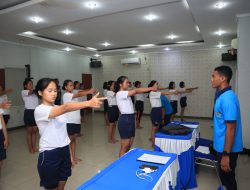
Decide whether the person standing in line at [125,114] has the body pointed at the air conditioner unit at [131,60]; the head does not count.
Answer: no

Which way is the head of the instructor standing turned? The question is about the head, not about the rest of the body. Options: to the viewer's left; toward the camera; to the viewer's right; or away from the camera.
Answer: to the viewer's left

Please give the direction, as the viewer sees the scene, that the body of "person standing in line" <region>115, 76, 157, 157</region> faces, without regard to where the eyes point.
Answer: to the viewer's right

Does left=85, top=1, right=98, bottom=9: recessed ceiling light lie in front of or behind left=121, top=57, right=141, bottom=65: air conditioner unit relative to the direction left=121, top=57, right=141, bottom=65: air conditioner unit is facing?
in front

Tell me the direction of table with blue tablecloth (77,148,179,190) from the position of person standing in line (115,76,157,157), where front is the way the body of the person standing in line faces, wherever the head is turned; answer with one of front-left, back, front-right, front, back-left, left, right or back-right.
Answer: right

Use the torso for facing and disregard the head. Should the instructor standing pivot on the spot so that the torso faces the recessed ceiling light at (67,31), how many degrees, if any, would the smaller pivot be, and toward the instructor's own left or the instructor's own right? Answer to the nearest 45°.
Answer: approximately 45° to the instructor's own right

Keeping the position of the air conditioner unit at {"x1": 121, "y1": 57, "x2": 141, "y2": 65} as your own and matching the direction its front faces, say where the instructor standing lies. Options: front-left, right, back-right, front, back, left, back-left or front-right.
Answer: front

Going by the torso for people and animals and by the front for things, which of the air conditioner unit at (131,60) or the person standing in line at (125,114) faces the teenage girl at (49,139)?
the air conditioner unit

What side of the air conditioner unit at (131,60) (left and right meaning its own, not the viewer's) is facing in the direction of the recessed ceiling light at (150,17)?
front

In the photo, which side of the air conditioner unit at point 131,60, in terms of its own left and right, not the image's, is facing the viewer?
front
